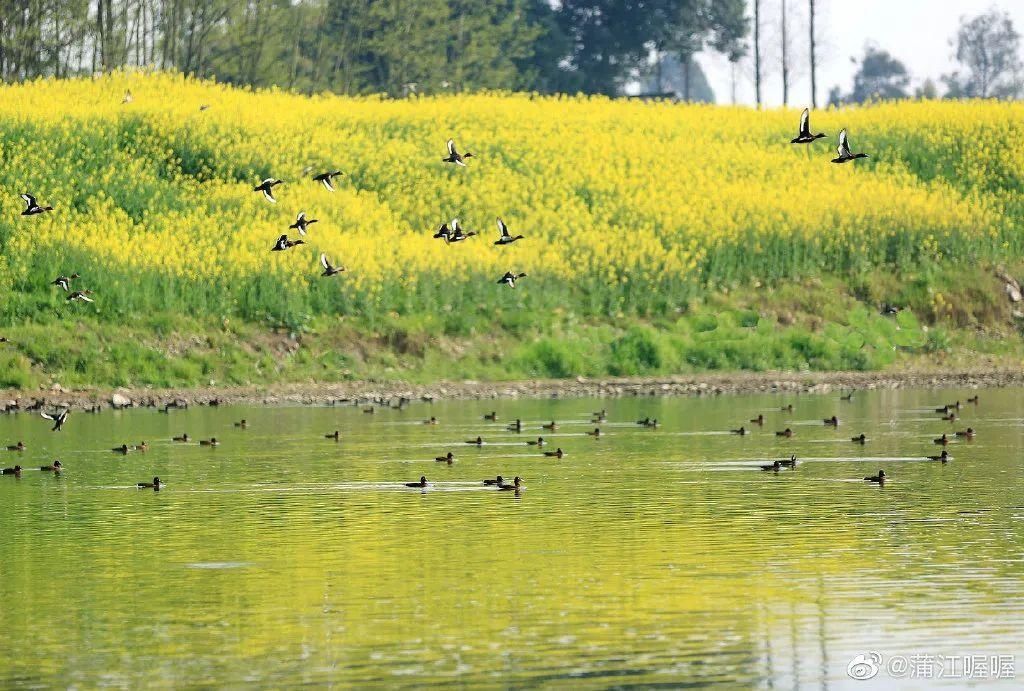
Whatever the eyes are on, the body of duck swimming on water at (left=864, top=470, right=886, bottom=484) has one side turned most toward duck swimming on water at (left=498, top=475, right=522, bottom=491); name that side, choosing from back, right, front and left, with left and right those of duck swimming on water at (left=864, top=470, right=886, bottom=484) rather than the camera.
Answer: back

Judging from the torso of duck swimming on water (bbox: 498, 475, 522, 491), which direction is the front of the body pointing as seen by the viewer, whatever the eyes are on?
to the viewer's right

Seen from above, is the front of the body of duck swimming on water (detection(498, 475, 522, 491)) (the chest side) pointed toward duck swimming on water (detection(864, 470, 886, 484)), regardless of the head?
yes

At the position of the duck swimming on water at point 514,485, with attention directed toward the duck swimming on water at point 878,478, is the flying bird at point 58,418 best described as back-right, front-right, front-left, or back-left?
back-left

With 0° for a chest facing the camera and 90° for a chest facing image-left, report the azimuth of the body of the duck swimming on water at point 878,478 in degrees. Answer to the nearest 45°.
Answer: approximately 270°
